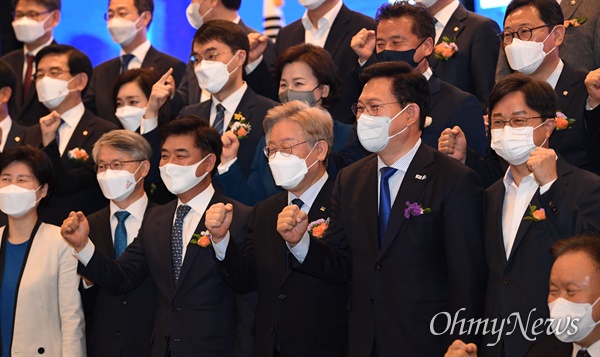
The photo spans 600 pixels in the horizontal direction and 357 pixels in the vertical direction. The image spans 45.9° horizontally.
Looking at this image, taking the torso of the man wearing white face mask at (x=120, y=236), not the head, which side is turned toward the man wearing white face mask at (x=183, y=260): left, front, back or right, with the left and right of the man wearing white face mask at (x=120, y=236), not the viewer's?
left

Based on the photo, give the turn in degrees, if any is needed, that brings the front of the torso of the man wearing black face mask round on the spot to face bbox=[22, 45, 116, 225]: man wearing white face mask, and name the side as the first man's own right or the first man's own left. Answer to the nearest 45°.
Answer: approximately 45° to the first man's own right

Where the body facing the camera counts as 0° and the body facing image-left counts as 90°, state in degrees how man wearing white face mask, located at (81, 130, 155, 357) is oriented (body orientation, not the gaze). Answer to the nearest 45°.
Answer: approximately 45°

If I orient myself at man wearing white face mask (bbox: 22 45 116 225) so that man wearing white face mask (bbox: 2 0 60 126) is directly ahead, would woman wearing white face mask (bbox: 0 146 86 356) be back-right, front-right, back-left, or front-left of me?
back-left
